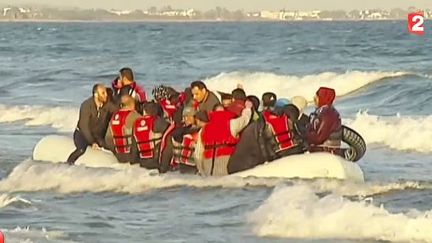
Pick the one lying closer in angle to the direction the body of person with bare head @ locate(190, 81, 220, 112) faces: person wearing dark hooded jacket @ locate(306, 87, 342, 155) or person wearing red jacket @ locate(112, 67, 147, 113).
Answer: the person wearing red jacket

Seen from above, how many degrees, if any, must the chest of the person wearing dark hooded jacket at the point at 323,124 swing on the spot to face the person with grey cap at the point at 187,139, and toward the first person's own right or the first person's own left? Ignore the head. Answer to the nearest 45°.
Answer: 0° — they already face them

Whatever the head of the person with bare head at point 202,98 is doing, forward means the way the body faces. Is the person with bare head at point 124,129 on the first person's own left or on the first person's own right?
on the first person's own right

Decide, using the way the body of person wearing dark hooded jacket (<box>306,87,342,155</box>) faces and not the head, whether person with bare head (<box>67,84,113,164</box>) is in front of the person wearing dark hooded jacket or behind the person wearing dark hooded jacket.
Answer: in front

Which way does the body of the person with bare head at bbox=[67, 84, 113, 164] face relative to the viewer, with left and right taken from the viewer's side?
facing the viewer and to the right of the viewer

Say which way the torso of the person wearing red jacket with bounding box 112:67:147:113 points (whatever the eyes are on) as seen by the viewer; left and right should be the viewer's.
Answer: facing the viewer and to the left of the viewer

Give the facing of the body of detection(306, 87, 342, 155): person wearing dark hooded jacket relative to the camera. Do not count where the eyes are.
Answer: to the viewer's left

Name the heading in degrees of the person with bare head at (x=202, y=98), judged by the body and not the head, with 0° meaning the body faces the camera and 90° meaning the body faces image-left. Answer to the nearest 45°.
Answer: approximately 45°

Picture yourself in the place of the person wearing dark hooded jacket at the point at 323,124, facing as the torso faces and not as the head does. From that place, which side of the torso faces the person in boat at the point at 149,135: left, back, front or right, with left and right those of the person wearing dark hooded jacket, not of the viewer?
front
